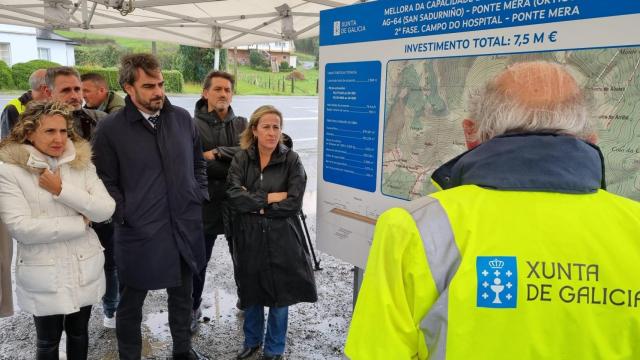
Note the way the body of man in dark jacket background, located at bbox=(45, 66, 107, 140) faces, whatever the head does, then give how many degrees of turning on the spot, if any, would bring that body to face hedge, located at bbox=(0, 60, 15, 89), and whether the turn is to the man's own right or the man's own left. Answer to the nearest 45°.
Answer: approximately 135° to the man's own left

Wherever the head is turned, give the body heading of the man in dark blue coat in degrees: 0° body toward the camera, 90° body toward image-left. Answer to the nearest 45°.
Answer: approximately 315°

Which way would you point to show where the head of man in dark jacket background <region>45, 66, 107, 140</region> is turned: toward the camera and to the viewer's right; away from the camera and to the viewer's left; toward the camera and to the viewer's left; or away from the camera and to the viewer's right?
toward the camera and to the viewer's right

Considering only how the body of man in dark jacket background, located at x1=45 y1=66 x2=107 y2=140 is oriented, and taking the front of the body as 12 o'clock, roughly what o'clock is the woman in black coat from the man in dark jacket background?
The woman in black coat is roughly at 12 o'clock from the man in dark jacket background.

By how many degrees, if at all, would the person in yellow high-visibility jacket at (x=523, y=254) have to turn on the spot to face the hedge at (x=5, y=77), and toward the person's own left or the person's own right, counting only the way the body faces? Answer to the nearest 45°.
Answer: approximately 45° to the person's own left

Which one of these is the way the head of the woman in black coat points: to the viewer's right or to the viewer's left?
to the viewer's right

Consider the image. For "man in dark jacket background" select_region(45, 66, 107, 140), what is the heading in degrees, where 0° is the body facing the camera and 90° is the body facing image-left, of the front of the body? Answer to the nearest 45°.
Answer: approximately 315°

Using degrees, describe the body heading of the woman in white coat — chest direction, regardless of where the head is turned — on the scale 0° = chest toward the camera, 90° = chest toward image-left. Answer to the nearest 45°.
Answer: approximately 315°

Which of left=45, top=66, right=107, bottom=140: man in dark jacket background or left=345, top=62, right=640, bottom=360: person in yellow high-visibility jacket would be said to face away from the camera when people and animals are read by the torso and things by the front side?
the person in yellow high-visibility jacket

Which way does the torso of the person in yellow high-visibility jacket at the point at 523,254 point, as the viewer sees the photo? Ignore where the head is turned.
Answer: away from the camera

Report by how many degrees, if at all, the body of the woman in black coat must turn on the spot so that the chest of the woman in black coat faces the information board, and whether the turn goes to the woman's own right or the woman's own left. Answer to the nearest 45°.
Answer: approximately 45° to the woman's own left

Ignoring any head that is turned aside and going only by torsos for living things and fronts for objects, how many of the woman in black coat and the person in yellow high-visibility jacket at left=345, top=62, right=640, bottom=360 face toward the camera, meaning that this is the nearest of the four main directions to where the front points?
1

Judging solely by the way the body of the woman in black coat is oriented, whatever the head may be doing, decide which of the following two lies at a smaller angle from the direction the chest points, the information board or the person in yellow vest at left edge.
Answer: the information board
